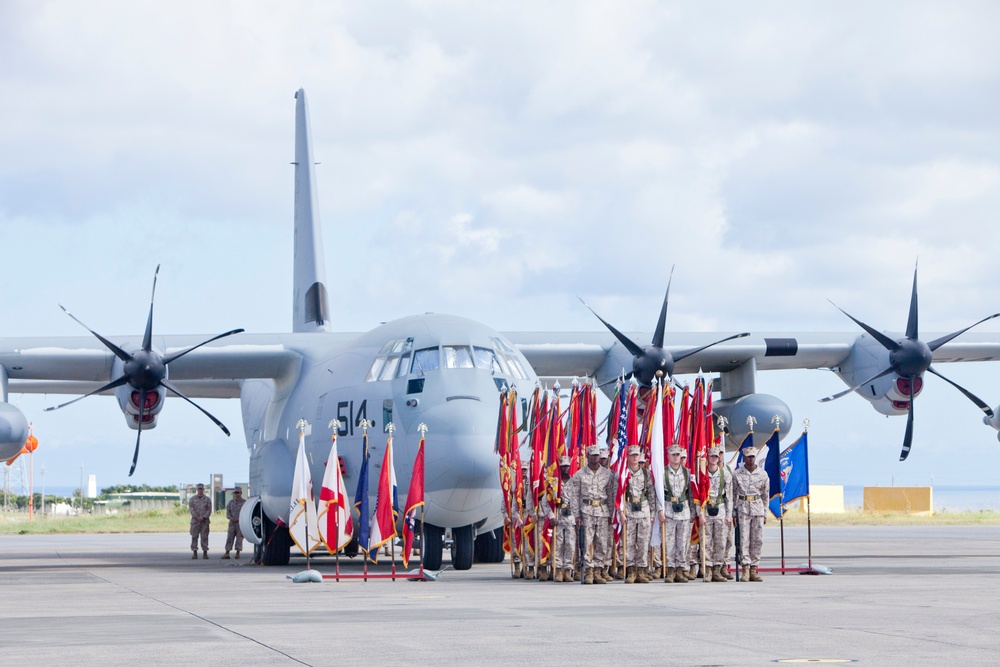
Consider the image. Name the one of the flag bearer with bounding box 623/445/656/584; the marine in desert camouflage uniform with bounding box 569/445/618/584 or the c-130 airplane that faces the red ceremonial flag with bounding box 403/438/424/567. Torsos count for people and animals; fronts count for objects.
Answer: the c-130 airplane

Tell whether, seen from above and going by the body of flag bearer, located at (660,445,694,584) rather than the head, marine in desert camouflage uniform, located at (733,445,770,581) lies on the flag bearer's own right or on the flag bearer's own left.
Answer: on the flag bearer's own left

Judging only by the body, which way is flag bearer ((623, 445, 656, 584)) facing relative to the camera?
toward the camera

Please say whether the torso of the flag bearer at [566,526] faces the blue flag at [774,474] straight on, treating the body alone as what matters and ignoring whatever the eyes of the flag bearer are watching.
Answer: no

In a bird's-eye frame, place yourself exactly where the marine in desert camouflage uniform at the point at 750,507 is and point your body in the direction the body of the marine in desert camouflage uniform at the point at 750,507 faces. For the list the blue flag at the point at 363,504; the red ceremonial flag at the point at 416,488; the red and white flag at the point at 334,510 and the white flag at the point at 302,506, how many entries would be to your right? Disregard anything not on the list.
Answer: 4

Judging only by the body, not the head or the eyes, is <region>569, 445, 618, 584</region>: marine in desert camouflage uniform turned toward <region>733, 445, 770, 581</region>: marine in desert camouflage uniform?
no

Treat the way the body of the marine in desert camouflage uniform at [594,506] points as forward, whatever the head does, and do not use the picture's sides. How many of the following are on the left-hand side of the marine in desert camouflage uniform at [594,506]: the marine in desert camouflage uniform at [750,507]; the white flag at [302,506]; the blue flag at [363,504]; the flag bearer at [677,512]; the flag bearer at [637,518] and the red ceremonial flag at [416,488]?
3

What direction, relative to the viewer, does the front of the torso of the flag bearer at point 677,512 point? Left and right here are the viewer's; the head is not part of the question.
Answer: facing the viewer

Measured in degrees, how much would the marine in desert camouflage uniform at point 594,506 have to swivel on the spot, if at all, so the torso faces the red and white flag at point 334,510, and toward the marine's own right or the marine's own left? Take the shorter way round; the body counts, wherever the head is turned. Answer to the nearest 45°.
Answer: approximately 135° to the marine's own right

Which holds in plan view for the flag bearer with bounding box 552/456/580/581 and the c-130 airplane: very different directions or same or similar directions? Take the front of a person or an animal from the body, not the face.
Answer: same or similar directions

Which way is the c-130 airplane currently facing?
toward the camera

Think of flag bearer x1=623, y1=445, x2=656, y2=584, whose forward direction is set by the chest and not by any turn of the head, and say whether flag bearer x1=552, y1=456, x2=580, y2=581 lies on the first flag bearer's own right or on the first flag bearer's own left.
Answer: on the first flag bearer's own right

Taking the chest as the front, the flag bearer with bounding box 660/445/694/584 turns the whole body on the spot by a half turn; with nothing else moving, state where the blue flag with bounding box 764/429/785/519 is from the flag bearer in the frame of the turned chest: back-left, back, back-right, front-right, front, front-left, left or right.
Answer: front-right

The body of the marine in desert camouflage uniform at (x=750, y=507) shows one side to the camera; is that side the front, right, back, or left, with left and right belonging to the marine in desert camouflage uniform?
front

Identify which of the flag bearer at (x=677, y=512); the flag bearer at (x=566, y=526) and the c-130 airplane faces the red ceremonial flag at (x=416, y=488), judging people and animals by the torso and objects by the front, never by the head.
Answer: the c-130 airplane

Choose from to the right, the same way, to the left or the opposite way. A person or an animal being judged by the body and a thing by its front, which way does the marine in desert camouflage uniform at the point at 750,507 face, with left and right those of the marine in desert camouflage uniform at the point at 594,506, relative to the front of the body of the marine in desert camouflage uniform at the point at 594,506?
the same way
